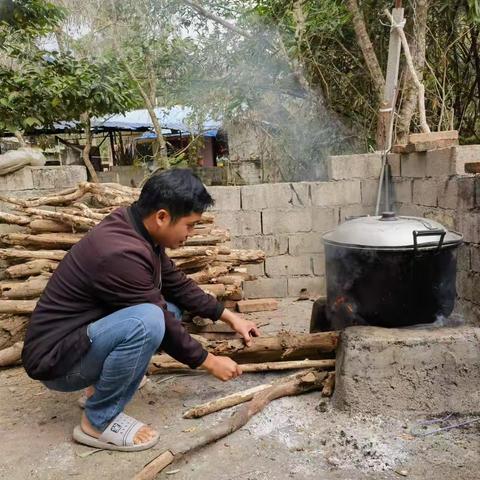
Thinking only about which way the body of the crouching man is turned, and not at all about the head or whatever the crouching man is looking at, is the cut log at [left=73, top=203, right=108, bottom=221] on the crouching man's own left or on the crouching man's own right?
on the crouching man's own left

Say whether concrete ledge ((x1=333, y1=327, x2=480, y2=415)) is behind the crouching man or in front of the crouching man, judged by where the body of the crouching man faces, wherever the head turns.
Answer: in front

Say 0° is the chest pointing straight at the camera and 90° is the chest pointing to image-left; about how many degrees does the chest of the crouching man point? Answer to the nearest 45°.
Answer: approximately 270°

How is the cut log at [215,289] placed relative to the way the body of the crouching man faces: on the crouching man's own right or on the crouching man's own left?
on the crouching man's own left

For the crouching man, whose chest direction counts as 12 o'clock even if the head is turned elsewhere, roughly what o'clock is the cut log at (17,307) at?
The cut log is roughly at 8 o'clock from the crouching man.

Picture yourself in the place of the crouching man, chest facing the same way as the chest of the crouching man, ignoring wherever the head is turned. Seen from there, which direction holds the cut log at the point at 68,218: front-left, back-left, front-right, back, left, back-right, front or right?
left

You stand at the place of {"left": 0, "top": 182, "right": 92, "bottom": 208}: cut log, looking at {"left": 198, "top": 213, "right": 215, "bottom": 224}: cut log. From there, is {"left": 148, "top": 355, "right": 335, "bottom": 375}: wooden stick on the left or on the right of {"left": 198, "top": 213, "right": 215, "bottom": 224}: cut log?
right

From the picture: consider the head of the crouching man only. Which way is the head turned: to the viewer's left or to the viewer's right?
to the viewer's right

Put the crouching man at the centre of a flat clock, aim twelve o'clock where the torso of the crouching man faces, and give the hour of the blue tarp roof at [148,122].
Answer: The blue tarp roof is roughly at 9 o'clock from the crouching man.

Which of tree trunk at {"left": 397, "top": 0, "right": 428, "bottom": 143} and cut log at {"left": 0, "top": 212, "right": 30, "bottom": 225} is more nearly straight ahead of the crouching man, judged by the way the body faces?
the tree trunk
